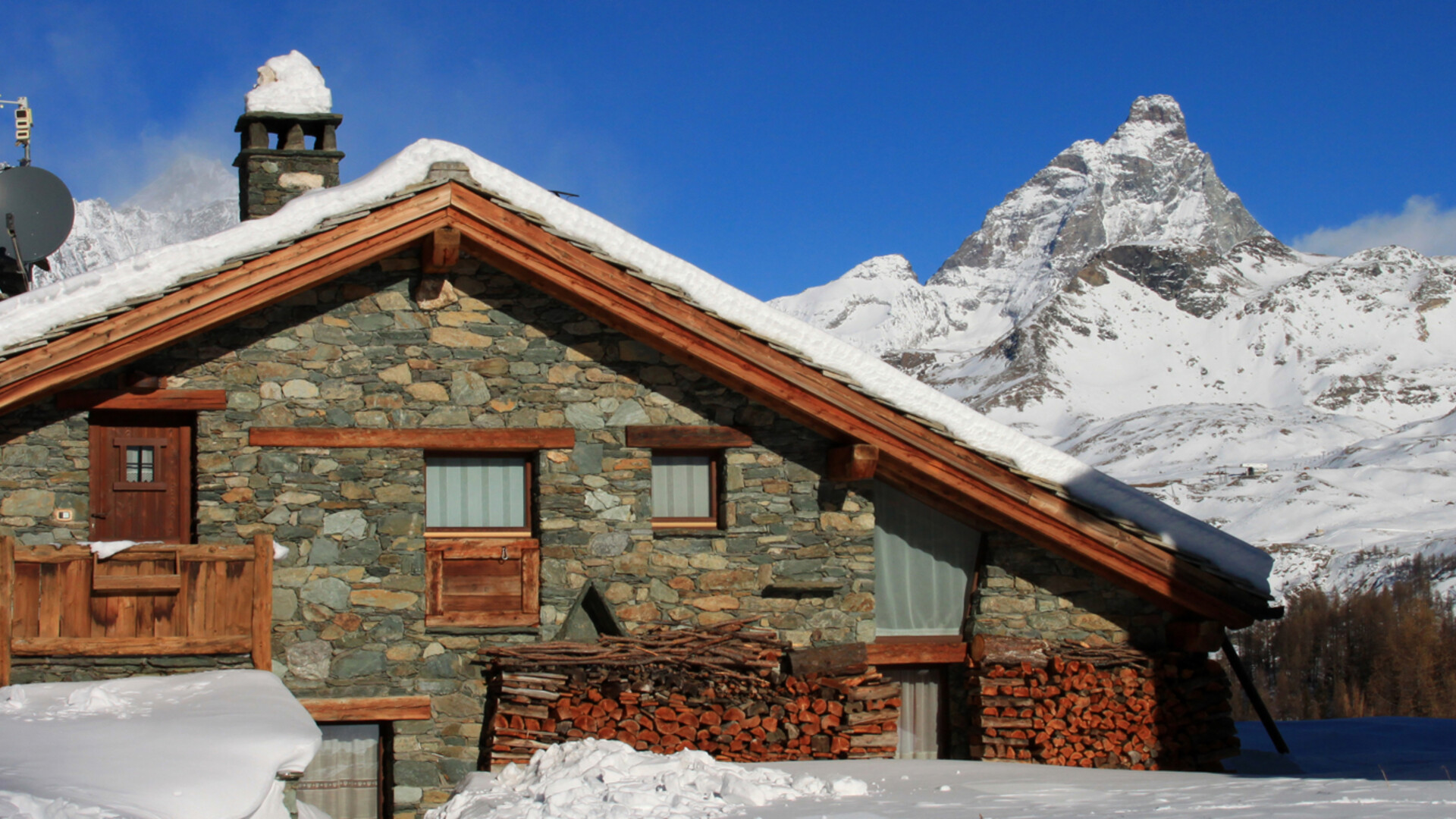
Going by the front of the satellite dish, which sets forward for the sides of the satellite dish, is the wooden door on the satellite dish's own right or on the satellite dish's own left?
on the satellite dish's own left

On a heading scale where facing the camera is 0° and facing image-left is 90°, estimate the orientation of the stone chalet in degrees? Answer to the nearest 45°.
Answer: approximately 0°

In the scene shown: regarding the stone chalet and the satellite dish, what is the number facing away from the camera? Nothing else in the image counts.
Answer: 0

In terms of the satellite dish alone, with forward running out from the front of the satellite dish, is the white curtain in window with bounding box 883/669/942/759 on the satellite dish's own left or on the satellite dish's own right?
on the satellite dish's own left

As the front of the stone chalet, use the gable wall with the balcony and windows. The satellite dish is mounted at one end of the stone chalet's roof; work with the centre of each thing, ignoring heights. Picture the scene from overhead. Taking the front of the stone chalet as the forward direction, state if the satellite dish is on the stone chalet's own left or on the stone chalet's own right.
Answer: on the stone chalet's own right
